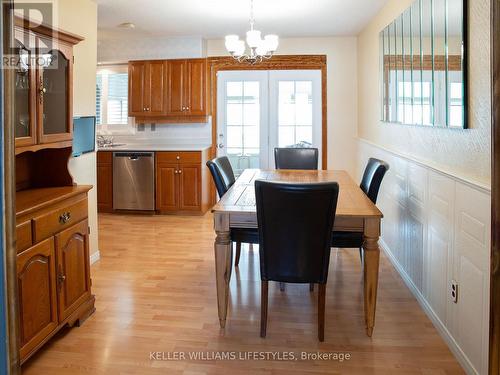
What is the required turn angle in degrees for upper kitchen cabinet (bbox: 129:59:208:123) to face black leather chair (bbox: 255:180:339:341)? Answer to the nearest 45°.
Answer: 0° — it already faces it

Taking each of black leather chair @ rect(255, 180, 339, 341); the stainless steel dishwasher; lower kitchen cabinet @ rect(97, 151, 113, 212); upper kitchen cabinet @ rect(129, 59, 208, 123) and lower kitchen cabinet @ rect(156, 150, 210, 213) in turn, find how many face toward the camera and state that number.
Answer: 4

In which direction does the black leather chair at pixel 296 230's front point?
away from the camera

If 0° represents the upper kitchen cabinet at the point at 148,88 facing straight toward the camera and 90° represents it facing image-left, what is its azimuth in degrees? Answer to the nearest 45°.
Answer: approximately 0°

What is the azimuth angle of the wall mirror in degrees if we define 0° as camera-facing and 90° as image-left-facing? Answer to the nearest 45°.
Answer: approximately 45°

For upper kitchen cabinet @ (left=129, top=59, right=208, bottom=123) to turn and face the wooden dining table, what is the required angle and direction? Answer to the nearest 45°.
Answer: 0° — it already faces it
